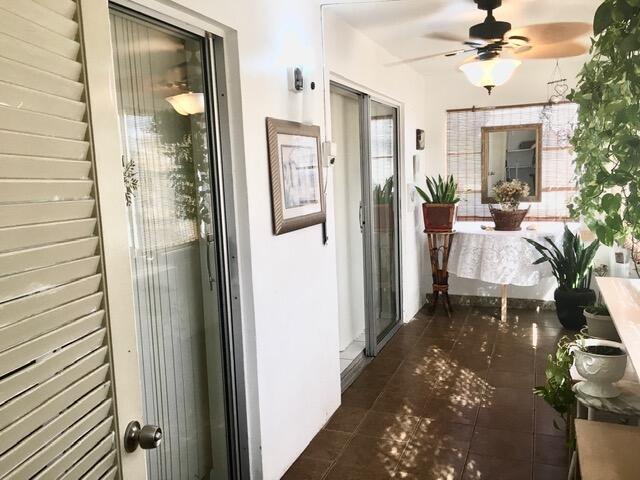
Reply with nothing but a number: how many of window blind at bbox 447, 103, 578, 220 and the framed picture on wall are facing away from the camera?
0

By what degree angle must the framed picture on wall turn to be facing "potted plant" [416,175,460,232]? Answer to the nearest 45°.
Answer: approximately 90° to its left

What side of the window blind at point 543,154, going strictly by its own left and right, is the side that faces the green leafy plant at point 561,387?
front

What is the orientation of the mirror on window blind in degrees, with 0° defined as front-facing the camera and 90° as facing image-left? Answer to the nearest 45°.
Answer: approximately 0°

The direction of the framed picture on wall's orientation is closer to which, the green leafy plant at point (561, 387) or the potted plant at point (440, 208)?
the green leafy plant

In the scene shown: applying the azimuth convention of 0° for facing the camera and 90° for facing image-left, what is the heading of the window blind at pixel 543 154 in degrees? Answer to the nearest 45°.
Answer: approximately 0°

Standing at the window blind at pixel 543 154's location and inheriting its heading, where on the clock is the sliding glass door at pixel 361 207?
The sliding glass door is roughly at 1 o'clock from the window blind.

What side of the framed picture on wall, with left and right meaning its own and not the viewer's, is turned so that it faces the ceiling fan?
left

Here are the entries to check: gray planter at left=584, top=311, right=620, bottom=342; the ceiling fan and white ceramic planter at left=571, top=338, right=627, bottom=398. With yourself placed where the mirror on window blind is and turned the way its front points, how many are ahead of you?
3

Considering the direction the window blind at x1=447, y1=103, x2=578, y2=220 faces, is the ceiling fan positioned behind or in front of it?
in front

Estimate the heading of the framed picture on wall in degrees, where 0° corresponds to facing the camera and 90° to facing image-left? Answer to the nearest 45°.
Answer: approximately 315°

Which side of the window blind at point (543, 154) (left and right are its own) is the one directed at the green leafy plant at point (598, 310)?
front

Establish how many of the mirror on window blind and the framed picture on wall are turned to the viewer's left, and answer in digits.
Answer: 0
